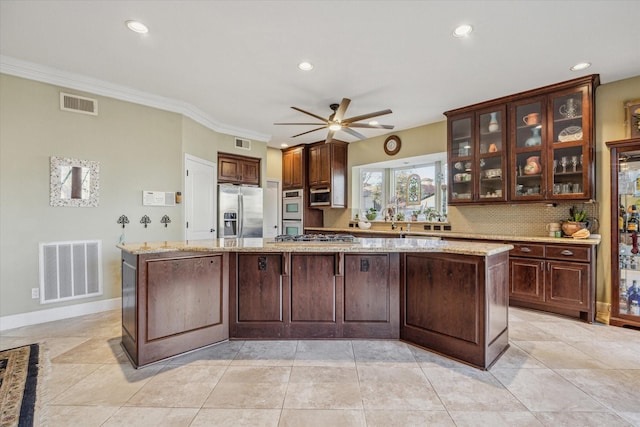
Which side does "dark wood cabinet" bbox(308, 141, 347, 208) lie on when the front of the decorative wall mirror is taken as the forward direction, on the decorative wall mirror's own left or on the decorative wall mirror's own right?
on the decorative wall mirror's own left

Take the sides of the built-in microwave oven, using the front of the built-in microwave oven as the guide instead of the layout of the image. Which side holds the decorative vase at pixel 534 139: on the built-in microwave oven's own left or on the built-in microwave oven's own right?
on the built-in microwave oven's own left

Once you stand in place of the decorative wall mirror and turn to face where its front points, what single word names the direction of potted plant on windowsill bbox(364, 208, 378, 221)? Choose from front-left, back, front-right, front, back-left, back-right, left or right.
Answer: left

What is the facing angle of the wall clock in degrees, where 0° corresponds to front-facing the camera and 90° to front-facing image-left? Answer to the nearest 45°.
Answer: approximately 45°

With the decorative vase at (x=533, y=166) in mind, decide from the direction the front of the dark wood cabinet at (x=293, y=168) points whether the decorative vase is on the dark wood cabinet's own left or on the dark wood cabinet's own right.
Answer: on the dark wood cabinet's own left

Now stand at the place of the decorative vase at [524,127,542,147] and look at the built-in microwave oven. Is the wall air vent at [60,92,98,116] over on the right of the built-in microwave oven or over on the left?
left

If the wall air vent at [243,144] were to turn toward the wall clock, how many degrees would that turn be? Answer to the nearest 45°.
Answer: approximately 45° to its left

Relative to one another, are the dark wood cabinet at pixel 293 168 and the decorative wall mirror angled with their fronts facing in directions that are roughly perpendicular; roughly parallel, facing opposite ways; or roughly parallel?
roughly perpendicular
